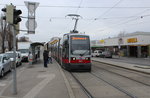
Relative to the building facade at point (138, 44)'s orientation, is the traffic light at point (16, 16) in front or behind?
in front

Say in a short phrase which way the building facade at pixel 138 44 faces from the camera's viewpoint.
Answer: facing the viewer and to the left of the viewer

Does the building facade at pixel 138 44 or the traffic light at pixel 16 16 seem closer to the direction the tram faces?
the traffic light

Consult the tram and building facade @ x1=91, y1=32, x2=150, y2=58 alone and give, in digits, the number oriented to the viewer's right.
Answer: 0

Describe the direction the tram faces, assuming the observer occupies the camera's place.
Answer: facing the viewer

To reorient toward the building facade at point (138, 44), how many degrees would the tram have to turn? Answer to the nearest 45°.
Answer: approximately 135° to its left

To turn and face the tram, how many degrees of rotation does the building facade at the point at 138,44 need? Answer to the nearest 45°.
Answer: approximately 45° to its left

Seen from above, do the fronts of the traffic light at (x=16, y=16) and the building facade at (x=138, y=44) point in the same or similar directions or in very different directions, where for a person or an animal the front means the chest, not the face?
very different directions
